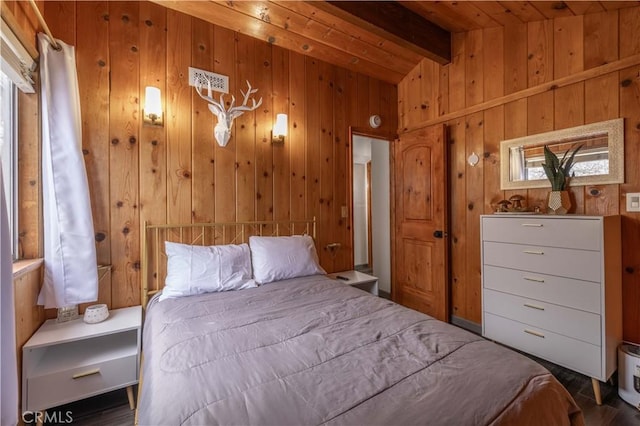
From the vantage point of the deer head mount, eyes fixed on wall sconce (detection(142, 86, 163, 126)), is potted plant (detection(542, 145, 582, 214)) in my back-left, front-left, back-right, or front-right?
back-left

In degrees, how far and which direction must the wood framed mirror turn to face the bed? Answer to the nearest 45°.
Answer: approximately 45° to its left

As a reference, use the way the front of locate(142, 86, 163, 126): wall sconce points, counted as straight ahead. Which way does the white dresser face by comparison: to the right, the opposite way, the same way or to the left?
to the right

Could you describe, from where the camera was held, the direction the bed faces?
facing the viewer and to the right of the viewer

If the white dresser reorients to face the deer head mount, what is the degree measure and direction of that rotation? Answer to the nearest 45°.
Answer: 0° — it already faces it

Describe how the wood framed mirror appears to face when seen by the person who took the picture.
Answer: facing the viewer and to the left of the viewer

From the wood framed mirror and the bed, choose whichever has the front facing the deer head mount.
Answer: the wood framed mirror

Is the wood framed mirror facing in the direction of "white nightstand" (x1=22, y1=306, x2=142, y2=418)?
yes

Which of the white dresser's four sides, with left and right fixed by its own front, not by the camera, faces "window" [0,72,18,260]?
front

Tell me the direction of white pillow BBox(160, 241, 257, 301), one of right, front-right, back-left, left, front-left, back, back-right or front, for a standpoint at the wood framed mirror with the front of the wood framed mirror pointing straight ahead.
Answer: front

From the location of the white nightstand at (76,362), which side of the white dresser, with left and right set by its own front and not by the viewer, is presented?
front

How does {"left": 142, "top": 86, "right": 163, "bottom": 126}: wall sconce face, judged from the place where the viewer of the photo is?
facing the viewer

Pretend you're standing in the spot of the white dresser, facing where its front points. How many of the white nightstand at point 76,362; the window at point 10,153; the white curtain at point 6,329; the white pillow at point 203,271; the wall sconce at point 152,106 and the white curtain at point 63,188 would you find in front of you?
6

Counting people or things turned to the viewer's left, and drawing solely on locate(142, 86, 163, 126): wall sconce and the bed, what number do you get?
0

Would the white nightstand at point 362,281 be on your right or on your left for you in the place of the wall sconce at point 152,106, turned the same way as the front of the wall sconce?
on your left

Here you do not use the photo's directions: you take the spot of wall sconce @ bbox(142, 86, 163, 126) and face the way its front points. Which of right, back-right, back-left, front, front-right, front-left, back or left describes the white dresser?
front-left
